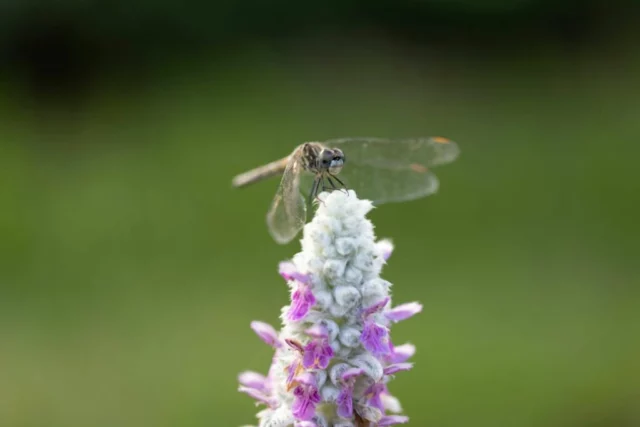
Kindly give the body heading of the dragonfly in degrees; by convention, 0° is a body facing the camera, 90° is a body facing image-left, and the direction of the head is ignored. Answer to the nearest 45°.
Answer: approximately 315°
